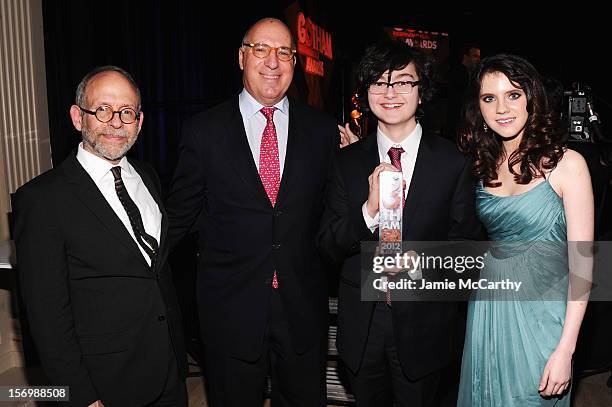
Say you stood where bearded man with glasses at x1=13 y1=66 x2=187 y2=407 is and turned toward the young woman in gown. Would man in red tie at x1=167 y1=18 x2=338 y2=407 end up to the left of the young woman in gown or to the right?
left

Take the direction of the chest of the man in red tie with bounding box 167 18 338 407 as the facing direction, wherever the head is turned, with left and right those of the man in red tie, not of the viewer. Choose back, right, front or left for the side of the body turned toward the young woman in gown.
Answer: left

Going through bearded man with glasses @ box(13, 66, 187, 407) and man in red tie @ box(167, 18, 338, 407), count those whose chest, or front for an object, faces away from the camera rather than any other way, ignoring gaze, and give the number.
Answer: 0

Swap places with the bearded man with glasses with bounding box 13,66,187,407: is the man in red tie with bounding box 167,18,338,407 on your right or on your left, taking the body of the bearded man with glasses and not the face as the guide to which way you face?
on your left

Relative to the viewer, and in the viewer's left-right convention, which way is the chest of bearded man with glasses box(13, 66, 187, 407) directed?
facing the viewer and to the right of the viewer

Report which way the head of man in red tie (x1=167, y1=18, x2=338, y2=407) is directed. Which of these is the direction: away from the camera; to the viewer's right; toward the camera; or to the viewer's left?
toward the camera

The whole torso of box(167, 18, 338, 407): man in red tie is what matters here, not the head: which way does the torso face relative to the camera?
toward the camera

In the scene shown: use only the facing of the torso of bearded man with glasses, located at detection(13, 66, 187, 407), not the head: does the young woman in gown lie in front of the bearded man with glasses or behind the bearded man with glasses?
in front

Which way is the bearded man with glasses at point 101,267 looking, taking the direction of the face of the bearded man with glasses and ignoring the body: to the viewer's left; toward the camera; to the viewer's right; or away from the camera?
toward the camera

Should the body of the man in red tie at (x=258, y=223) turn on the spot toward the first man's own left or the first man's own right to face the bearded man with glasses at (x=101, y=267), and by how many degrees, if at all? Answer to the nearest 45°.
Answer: approximately 45° to the first man's own right
